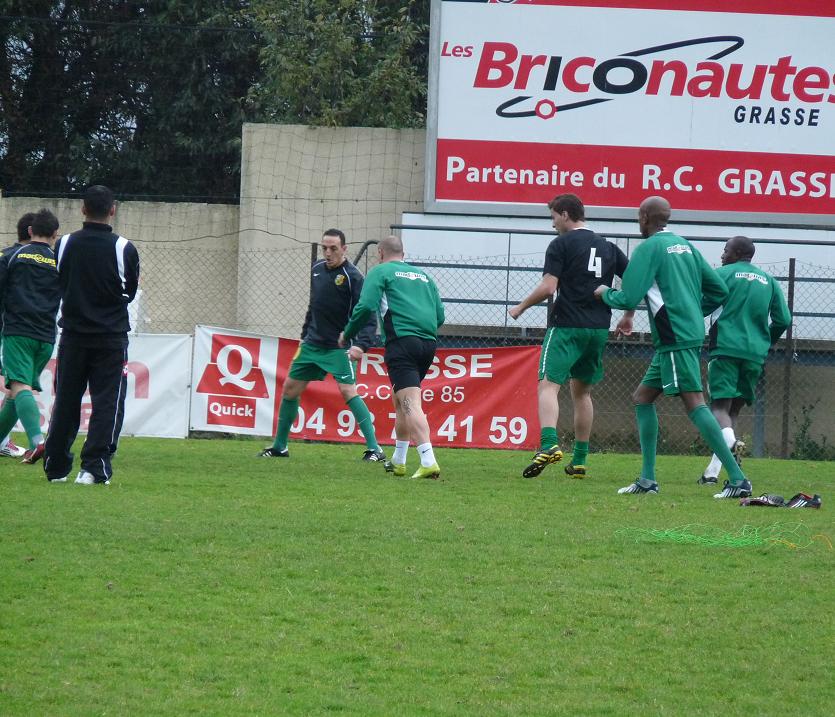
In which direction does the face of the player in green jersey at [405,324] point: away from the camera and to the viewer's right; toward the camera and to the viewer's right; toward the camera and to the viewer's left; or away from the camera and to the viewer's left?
away from the camera and to the viewer's left

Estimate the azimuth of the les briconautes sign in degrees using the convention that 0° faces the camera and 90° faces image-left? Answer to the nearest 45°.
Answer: approximately 0°

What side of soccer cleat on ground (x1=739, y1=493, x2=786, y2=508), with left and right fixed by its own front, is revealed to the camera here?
left

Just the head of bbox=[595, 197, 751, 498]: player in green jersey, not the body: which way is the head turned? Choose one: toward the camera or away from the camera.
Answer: away from the camera

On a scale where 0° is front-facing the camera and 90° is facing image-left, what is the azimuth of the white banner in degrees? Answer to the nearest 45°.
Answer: approximately 0°

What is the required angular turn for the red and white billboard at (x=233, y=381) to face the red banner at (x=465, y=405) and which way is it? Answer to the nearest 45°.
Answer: approximately 90° to its left

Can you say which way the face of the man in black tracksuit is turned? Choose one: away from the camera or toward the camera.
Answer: away from the camera
